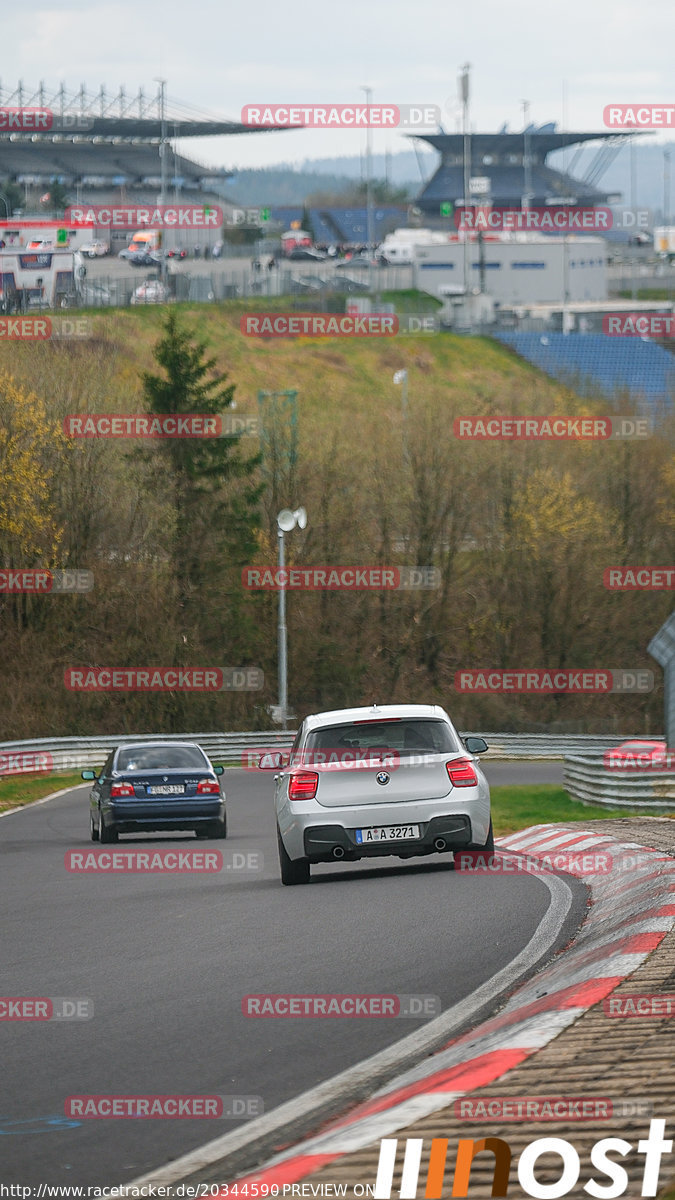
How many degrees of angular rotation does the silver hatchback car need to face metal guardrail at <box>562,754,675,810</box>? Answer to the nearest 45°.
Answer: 0° — it already faces it

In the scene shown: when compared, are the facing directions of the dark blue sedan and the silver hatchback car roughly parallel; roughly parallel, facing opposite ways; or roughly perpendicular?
roughly parallel

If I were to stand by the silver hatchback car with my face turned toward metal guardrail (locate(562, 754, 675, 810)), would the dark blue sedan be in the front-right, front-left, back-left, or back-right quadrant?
front-left

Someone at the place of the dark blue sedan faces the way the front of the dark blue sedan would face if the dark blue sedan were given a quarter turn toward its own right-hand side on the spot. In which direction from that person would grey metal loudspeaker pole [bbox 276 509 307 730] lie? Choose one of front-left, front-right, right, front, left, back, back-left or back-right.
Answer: left

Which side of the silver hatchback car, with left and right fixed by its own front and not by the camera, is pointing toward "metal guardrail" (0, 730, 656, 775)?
front

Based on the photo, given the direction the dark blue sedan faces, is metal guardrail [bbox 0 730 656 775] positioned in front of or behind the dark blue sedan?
in front

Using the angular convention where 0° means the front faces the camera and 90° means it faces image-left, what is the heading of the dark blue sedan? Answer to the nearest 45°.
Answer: approximately 180°

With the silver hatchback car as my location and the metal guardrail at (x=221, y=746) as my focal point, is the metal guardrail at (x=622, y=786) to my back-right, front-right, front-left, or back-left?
front-right

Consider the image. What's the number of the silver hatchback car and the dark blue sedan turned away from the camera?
2

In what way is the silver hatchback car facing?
away from the camera

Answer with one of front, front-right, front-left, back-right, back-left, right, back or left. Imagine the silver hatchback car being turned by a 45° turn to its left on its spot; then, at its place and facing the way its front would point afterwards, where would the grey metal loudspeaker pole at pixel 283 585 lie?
front-right

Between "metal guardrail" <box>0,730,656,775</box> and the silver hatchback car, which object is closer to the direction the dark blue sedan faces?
the metal guardrail

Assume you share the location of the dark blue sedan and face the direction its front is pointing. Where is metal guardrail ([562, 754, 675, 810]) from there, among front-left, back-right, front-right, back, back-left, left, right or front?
front-right
